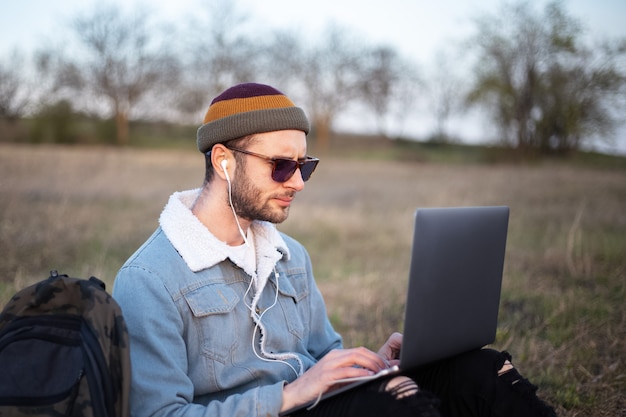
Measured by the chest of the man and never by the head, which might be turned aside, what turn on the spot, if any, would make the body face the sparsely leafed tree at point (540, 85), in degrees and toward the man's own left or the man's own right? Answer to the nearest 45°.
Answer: approximately 135° to the man's own left

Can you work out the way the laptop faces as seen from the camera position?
facing away from the viewer and to the left of the viewer

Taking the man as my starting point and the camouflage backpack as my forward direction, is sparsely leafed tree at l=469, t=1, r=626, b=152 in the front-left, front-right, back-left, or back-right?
back-right

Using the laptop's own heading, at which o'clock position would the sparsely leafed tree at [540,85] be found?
The sparsely leafed tree is roughly at 2 o'clock from the laptop.

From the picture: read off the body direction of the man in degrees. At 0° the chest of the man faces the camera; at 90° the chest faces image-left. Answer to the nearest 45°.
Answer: approximately 315°
